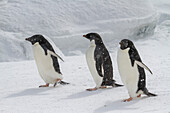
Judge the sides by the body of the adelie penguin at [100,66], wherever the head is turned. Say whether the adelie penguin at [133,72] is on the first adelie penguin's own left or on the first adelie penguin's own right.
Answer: on the first adelie penguin's own left

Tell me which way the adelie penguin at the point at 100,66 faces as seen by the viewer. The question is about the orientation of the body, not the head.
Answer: to the viewer's left

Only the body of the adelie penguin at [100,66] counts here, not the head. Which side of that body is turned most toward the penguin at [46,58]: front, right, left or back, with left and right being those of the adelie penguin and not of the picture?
front

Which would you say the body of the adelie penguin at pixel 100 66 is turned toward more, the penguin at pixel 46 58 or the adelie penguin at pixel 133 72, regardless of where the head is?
the penguin
